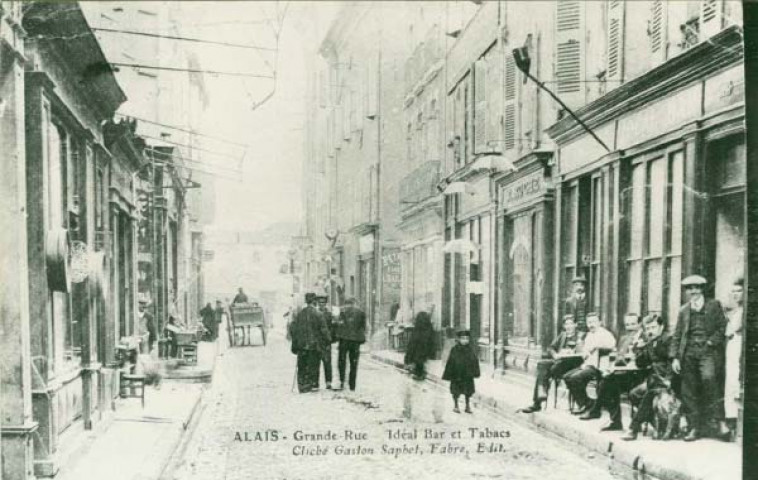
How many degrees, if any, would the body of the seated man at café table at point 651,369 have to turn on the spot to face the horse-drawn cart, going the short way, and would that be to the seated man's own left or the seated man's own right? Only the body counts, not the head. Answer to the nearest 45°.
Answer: approximately 45° to the seated man's own right

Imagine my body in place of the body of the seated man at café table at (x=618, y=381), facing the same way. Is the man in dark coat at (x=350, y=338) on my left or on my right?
on my right

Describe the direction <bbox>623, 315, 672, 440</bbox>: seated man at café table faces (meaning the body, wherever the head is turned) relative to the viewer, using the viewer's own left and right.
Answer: facing the viewer and to the left of the viewer

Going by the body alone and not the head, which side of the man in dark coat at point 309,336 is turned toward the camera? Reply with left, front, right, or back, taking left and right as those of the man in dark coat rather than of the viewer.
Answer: back

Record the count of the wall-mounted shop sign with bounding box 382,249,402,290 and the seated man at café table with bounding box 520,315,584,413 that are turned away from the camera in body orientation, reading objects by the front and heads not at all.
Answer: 0

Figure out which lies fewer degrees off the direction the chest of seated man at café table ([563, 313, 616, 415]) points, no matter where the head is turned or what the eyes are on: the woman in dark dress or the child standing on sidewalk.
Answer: the child standing on sidewalk

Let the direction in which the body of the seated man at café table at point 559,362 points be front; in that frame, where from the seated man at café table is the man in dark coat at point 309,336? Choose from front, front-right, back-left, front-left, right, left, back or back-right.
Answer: front-right

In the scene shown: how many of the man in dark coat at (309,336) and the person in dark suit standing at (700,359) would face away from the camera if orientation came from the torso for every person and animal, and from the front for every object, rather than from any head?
1
